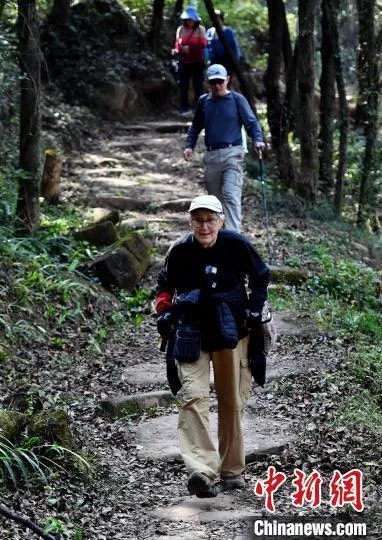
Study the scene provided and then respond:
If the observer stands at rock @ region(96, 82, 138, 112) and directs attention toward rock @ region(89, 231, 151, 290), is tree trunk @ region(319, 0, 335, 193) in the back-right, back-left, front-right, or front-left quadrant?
front-left

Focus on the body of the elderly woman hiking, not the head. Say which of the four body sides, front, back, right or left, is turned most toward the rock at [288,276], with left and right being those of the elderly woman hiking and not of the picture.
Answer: back

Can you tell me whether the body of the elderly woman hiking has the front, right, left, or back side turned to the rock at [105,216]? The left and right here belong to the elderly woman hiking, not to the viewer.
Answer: back

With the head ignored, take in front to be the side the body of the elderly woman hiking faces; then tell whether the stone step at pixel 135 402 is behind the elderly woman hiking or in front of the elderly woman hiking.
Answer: behind

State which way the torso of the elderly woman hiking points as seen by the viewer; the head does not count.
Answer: toward the camera

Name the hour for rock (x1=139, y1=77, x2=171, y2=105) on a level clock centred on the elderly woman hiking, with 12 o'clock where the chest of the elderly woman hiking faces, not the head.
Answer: The rock is roughly at 6 o'clock from the elderly woman hiking.

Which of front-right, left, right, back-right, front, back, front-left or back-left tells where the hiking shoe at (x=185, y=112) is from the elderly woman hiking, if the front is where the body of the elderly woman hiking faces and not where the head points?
back

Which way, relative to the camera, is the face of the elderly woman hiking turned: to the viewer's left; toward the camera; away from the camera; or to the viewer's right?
toward the camera

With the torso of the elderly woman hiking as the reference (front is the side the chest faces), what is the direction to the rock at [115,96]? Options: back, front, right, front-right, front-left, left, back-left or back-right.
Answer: back

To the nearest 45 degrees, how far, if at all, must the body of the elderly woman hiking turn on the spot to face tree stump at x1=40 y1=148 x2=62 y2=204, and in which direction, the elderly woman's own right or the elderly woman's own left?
approximately 180°

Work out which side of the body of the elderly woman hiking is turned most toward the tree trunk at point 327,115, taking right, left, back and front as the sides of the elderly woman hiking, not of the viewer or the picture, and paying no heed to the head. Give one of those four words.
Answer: back

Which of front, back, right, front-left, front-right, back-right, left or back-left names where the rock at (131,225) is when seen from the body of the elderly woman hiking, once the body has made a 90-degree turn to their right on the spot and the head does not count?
right

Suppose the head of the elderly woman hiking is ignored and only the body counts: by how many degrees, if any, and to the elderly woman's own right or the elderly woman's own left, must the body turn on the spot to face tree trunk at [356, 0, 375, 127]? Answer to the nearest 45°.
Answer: approximately 180°

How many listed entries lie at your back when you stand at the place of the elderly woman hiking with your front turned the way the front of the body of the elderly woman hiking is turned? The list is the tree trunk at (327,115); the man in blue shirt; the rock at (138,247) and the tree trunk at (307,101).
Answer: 4

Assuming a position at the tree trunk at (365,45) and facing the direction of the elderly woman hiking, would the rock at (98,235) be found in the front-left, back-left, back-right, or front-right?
front-right
